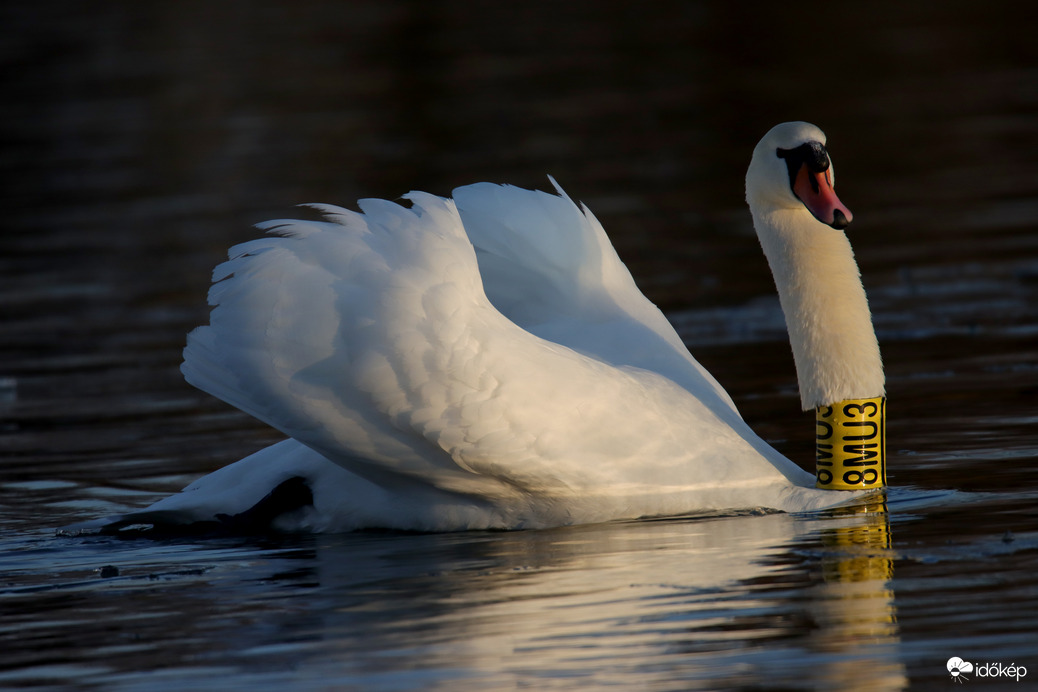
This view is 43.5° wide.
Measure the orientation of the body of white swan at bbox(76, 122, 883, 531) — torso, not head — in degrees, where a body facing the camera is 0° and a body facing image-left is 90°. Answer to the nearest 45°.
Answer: approximately 270°
